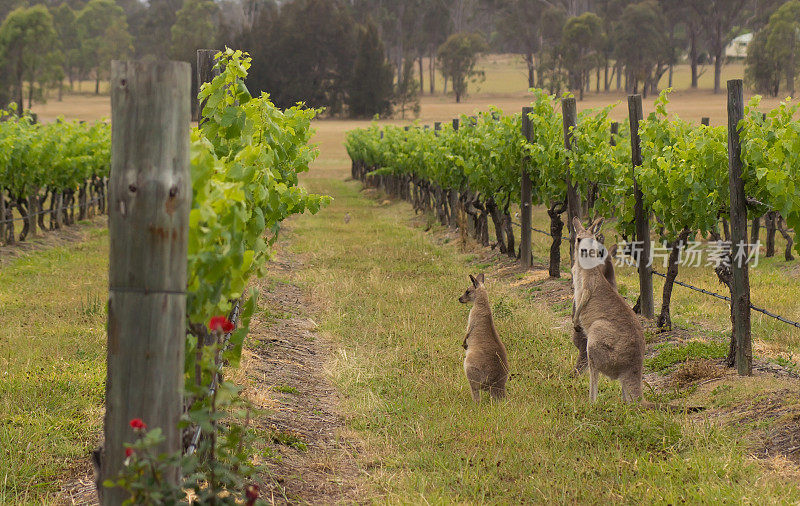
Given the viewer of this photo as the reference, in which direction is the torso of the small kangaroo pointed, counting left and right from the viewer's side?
facing away from the viewer and to the left of the viewer

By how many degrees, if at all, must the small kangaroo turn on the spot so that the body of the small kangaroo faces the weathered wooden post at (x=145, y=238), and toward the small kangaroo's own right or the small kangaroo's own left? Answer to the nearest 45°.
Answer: approximately 135° to the small kangaroo's own left

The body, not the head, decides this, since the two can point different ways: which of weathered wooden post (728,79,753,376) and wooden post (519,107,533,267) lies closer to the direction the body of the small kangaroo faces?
the wooden post

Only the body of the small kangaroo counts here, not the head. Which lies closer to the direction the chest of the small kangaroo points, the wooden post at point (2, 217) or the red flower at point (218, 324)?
the wooden post

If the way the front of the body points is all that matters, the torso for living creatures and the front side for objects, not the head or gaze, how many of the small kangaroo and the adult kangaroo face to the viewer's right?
0
